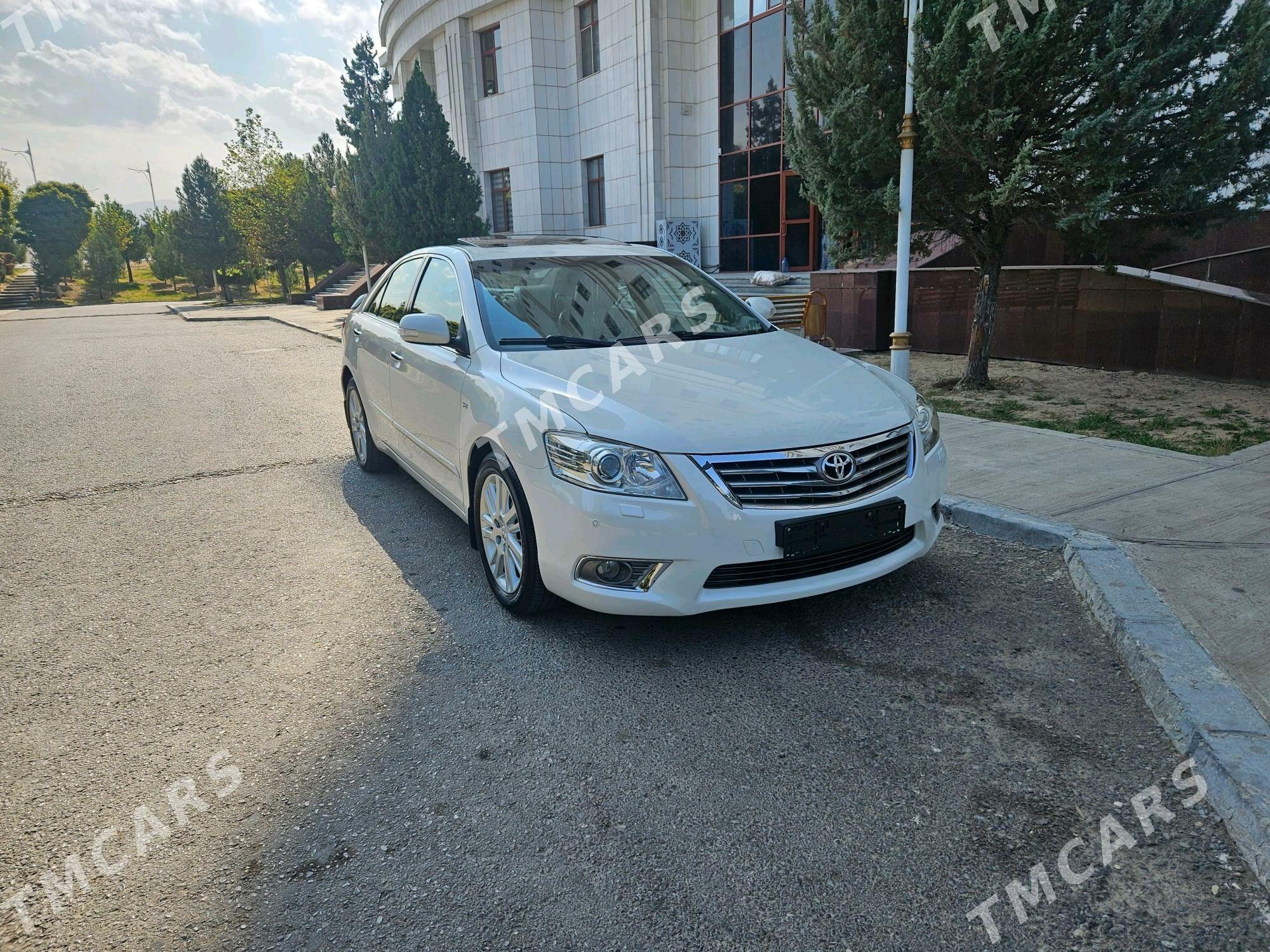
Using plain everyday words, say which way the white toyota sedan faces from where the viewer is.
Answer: facing the viewer and to the right of the viewer

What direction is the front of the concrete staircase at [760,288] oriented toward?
toward the camera

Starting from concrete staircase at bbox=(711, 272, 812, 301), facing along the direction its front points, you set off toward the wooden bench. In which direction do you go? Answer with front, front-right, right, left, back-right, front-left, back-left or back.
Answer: front

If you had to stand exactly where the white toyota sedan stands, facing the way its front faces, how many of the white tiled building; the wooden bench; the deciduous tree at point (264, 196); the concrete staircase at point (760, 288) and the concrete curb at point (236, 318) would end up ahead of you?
0

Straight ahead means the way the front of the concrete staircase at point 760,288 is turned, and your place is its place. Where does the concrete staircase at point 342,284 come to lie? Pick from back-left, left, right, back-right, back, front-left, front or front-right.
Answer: back-right

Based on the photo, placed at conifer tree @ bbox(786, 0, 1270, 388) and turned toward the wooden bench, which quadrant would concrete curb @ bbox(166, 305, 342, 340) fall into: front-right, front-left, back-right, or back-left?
front-left

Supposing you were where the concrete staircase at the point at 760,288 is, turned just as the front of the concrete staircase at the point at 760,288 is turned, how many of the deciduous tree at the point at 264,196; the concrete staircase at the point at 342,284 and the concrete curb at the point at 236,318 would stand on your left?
0

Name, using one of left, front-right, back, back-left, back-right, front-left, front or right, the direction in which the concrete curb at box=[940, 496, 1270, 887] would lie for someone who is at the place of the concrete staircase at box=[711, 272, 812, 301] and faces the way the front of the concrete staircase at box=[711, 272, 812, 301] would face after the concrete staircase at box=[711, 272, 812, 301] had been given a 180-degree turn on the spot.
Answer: back

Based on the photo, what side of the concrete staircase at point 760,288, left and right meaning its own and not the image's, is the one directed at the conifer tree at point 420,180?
right

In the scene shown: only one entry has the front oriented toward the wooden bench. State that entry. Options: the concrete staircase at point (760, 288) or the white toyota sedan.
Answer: the concrete staircase

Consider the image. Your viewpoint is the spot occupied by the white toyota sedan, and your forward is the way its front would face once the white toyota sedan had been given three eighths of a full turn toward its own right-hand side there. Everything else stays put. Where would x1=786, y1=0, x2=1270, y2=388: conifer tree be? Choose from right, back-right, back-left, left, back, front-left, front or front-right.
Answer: back-right

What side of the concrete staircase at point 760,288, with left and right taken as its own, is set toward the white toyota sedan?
front

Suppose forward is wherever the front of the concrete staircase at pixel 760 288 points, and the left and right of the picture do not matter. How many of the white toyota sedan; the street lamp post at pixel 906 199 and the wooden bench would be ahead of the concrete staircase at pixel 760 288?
3

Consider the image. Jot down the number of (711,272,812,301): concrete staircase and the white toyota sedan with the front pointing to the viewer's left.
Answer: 0

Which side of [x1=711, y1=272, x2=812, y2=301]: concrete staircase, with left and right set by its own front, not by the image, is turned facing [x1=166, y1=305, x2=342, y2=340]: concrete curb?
right

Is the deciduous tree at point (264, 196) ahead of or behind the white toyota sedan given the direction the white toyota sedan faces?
behind

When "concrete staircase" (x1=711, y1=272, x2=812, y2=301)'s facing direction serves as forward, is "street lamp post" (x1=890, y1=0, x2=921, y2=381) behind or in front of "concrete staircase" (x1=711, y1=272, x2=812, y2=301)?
in front
